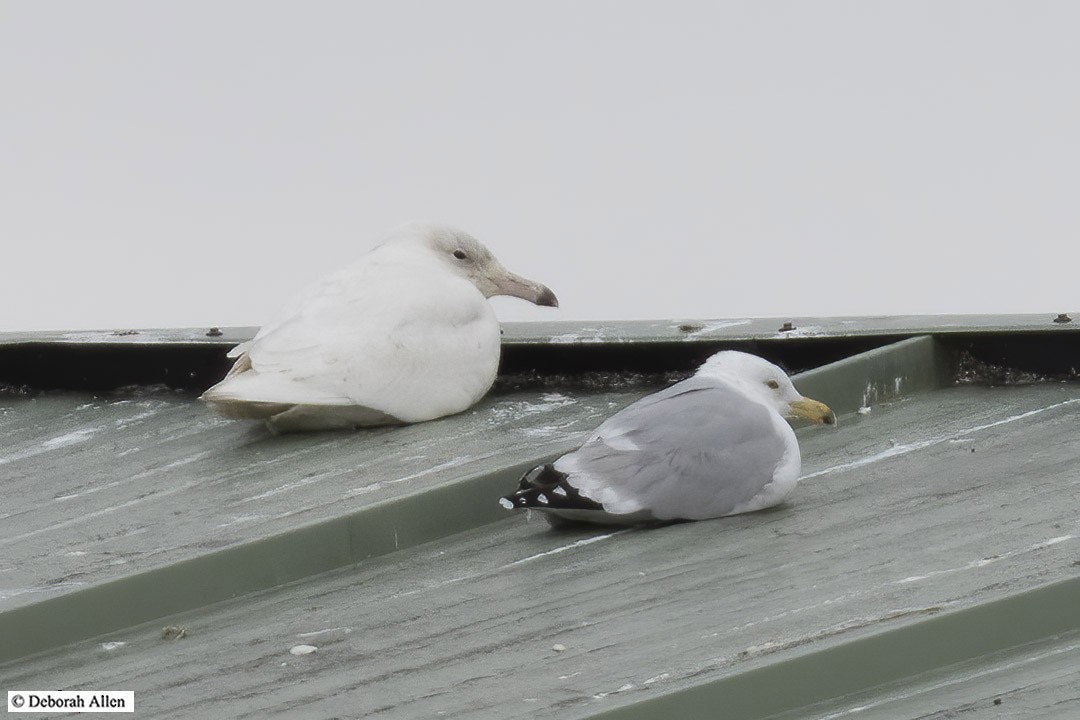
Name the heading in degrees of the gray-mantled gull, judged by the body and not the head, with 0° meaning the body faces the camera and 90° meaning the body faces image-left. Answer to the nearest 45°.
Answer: approximately 270°
